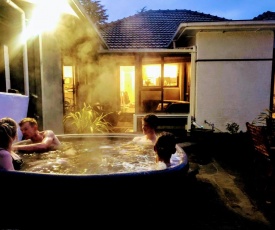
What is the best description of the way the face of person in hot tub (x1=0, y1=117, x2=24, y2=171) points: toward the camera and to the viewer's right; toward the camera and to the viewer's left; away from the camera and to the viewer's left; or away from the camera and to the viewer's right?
away from the camera and to the viewer's right

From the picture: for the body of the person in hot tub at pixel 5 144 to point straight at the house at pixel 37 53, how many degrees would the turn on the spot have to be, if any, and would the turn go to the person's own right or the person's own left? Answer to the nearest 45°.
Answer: approximately 90° to the person's own left

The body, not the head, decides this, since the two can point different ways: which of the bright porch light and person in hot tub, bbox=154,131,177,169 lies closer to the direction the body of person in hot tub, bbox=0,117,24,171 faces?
the person in hot tub

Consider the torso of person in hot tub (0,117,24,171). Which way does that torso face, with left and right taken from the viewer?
facing to the right of the viewer

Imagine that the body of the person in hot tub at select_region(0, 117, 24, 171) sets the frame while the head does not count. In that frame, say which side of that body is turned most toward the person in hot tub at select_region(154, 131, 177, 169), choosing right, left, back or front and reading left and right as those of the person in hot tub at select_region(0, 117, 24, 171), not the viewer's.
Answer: front

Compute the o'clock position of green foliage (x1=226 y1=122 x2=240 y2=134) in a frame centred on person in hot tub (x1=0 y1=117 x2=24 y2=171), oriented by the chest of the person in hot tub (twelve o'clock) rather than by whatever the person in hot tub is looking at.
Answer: The green foliage is roughly at 11 o'clock from the person in hot tub.

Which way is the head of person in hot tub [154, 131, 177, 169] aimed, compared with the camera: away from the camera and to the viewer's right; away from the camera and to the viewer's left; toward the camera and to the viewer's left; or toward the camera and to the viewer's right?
away from the camera and to the viewer's left

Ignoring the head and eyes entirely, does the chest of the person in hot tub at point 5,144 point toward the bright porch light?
no

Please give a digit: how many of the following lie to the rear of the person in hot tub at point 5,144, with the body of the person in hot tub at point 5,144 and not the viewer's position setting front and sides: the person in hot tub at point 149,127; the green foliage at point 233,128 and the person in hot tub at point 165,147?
0

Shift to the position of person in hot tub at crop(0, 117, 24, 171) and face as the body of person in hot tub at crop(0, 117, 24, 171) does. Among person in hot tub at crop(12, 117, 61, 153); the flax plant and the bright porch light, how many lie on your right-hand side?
0

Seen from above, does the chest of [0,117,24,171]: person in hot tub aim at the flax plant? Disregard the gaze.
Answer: no

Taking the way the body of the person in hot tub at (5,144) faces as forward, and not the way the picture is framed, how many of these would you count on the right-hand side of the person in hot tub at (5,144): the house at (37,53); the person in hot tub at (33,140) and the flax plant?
0

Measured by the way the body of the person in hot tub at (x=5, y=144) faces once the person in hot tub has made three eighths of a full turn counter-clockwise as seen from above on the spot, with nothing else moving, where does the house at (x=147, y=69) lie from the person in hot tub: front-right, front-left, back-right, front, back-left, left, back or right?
right

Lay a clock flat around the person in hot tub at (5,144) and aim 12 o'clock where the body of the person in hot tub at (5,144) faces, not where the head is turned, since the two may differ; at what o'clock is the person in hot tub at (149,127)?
the person in hot tub at (149,127) is roughly at 11 o'clock from the person in hot tub at (5,144).
